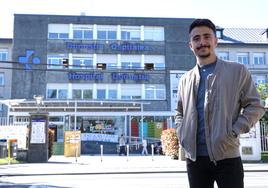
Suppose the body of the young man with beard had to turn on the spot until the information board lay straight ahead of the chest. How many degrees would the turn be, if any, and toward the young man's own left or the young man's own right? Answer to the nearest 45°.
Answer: approximately 90° to the young man's own right

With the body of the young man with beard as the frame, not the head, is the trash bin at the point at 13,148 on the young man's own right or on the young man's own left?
on the young man's own right

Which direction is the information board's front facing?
toward the camera

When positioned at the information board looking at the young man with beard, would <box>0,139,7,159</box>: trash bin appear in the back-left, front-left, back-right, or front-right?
back-right

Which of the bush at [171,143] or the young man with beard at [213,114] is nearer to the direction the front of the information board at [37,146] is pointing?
the young man with beard

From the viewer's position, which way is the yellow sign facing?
facing the viewer

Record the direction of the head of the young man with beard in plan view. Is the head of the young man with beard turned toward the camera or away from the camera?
toward the camera

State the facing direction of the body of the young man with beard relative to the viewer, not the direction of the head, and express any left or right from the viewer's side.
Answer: facing the viewer and to the left of the viewer

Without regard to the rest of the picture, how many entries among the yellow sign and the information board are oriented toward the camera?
2

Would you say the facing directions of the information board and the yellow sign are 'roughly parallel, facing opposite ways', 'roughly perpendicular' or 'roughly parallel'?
roughly parallel

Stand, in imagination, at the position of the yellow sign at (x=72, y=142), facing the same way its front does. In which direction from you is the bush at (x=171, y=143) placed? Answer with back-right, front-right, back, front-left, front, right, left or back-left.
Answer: front-left

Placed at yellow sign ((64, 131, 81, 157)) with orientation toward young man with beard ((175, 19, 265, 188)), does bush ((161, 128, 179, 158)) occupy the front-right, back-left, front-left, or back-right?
front-left
